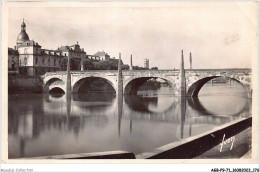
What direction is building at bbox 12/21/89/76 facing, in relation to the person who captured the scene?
facing the viewer and to the right of the viewer

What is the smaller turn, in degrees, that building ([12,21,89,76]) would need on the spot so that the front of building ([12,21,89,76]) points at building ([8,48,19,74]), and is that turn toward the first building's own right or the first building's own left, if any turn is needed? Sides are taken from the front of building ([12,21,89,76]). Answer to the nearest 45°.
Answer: approximately 45° to the first building's own right
